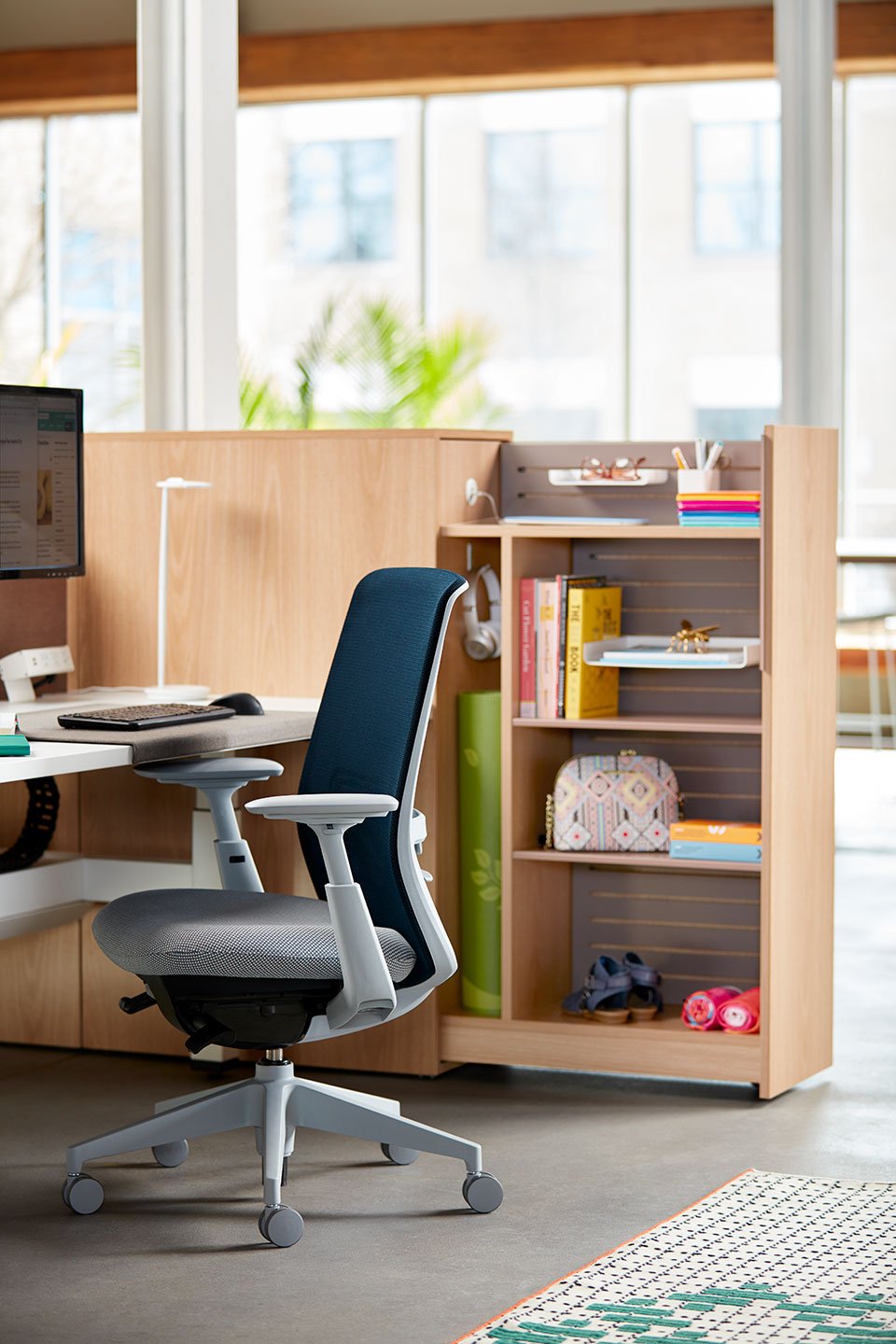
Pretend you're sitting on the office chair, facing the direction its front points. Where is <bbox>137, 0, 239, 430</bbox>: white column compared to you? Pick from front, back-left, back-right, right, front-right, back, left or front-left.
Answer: right

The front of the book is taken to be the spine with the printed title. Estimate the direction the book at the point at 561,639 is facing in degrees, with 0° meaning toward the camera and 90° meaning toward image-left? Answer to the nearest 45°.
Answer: approximately 0°

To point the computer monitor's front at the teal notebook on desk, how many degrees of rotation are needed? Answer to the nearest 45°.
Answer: approximately 45° to its right

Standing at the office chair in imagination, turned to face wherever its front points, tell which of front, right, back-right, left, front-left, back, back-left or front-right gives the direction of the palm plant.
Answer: right

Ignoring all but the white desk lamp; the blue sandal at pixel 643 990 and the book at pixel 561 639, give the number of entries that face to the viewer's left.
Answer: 0

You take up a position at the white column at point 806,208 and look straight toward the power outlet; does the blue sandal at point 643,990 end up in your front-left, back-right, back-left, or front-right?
front-left

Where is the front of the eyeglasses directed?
toward the camera

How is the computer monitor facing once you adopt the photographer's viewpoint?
facing the viewer and to the right of the viewer

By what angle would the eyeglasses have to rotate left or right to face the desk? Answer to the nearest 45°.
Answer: approximately 90° to its right

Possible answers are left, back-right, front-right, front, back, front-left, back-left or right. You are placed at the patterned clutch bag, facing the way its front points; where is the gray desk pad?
front-right

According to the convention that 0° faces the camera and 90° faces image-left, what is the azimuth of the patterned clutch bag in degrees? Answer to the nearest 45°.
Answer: approximately 0°

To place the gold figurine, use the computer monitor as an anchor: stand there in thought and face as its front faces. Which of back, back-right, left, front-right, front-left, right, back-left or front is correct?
front-left

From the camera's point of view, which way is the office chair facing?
to the viewer's left

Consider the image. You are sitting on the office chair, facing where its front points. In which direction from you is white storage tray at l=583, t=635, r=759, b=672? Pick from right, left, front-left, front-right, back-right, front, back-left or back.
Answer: back-right
